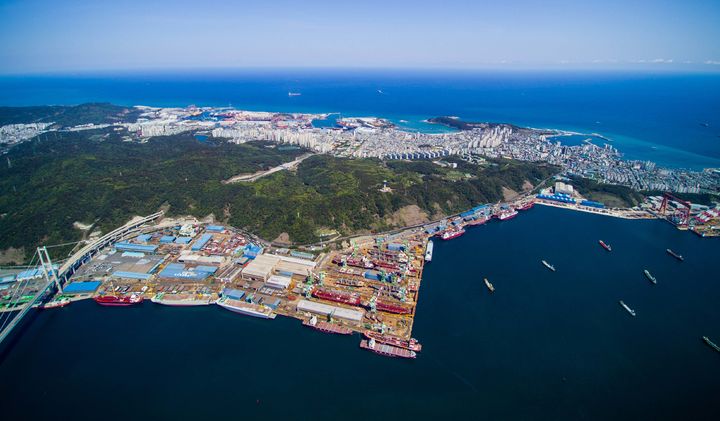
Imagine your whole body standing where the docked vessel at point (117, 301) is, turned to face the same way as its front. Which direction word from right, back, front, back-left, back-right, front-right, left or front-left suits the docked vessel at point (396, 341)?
back-left

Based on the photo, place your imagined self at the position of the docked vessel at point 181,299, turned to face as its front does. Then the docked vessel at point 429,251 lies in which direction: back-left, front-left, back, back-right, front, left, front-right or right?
back

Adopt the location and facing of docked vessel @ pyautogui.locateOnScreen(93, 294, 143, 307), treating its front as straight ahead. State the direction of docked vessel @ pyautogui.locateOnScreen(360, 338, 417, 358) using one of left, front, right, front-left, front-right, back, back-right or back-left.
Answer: back-left

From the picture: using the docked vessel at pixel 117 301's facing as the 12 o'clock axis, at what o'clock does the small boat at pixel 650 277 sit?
The small boat is roughly at 7 o'clock from the docked vessel.

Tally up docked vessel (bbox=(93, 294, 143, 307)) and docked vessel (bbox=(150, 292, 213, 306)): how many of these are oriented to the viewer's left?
2

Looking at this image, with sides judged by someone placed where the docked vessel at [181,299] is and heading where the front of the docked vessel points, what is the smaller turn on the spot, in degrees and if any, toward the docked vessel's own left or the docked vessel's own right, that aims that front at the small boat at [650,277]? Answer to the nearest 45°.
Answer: approximately 135° to the docked vessel's own left

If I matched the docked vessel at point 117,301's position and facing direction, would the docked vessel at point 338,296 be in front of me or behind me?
behind

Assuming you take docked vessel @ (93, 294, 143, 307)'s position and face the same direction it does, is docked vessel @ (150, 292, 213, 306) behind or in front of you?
behind

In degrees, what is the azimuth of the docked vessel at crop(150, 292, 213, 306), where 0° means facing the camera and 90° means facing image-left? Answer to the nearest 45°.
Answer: approximately 90°

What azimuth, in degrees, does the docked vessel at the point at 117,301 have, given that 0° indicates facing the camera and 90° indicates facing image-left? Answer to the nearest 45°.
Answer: approximately 90°

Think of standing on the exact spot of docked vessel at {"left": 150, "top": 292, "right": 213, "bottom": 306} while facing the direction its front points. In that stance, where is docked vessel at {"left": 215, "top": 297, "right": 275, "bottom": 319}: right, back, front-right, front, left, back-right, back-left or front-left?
back-left

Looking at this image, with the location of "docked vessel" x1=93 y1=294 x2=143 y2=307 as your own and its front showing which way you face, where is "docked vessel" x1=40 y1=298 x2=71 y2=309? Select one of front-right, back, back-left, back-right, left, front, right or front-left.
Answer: front-right

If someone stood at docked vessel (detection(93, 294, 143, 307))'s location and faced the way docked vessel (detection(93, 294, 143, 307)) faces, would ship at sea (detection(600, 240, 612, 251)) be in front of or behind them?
behind

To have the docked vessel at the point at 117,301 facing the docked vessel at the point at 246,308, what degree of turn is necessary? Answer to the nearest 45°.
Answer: approximately 135° to its left
